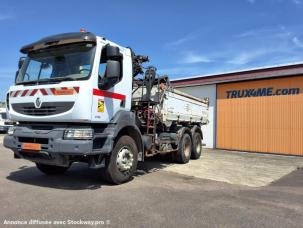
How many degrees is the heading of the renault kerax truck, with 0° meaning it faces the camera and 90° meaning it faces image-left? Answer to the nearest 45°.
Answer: approximately 45°

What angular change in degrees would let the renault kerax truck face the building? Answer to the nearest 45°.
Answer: approximately 180°
